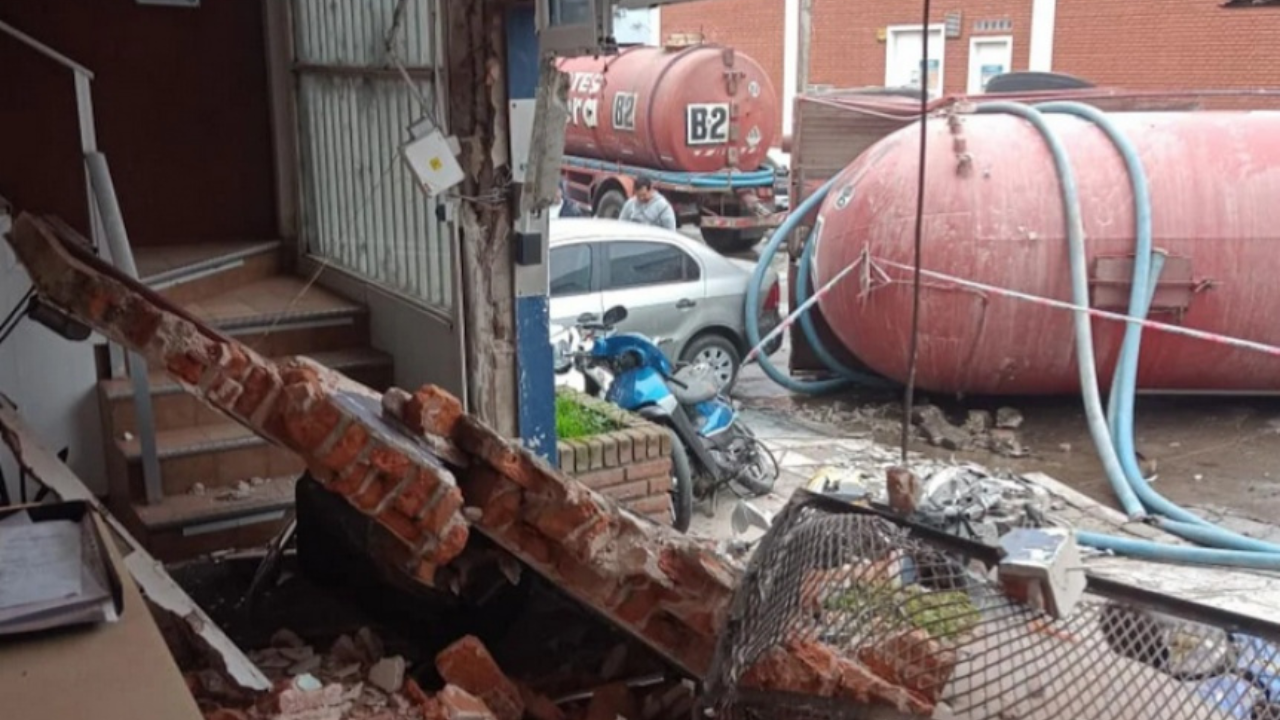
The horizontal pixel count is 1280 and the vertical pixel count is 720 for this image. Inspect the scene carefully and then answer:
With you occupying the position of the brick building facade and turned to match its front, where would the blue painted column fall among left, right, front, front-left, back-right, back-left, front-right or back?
front

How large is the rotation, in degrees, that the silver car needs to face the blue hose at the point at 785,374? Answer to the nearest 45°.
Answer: approximately 135° to its right

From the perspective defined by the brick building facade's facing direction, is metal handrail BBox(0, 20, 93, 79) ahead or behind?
ahead

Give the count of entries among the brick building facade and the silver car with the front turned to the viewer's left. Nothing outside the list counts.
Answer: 1

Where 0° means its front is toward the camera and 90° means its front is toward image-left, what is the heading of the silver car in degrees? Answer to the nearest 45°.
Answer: approximately 90°

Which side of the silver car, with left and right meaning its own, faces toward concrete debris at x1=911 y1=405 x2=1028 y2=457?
back

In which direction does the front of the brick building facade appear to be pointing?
toward the camera

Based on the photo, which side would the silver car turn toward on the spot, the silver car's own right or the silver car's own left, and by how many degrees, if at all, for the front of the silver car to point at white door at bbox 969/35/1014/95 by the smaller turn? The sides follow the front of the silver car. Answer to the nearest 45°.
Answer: approximately 135° to the silver car's own right

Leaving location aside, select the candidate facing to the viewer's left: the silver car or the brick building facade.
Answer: the silver car

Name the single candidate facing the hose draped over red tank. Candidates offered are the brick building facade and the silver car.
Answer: the brick building facade

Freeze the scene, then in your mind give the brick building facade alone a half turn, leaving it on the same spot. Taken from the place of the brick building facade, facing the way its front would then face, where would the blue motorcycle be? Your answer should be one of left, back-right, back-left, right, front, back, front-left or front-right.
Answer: back

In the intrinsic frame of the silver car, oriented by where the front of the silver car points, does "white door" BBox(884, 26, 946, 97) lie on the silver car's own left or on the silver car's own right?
on the silver car's own right

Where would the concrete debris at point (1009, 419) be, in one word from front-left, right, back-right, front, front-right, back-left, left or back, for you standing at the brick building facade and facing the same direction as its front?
front

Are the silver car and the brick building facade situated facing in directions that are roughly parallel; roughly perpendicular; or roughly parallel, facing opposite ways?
roughly perpendicular

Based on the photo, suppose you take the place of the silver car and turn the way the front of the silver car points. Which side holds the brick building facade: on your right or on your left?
on your right

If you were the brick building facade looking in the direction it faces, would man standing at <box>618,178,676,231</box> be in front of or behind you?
in front
